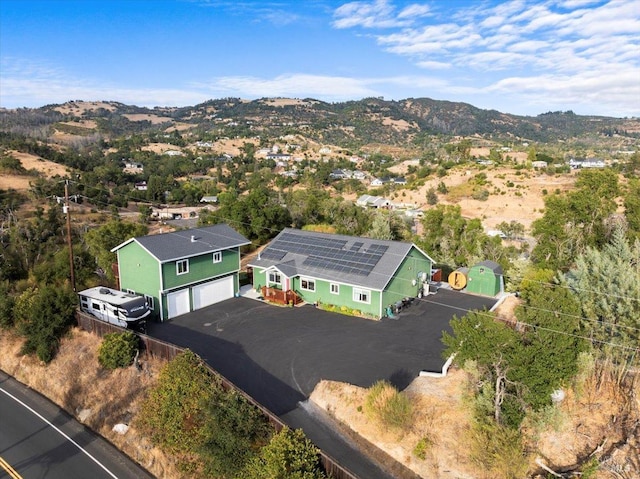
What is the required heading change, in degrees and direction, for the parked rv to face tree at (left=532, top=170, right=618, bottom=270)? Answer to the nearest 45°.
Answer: approximately 45° to its left

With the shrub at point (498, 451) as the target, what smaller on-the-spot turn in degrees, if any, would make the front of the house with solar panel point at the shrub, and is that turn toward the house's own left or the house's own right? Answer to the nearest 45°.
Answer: approximately 45° to the house's own left

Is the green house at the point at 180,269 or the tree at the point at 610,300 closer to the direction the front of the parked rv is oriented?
the tree

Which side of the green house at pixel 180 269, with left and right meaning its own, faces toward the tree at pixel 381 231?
left

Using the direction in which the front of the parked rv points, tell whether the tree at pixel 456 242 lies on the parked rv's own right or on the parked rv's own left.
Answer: on the parked rv's own left

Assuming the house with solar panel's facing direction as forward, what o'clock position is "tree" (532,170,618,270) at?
The tree is roughly at 7 o'clock from the house with solar panel.

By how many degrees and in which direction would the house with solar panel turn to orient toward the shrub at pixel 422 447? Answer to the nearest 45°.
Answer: approximately 45° to its left
